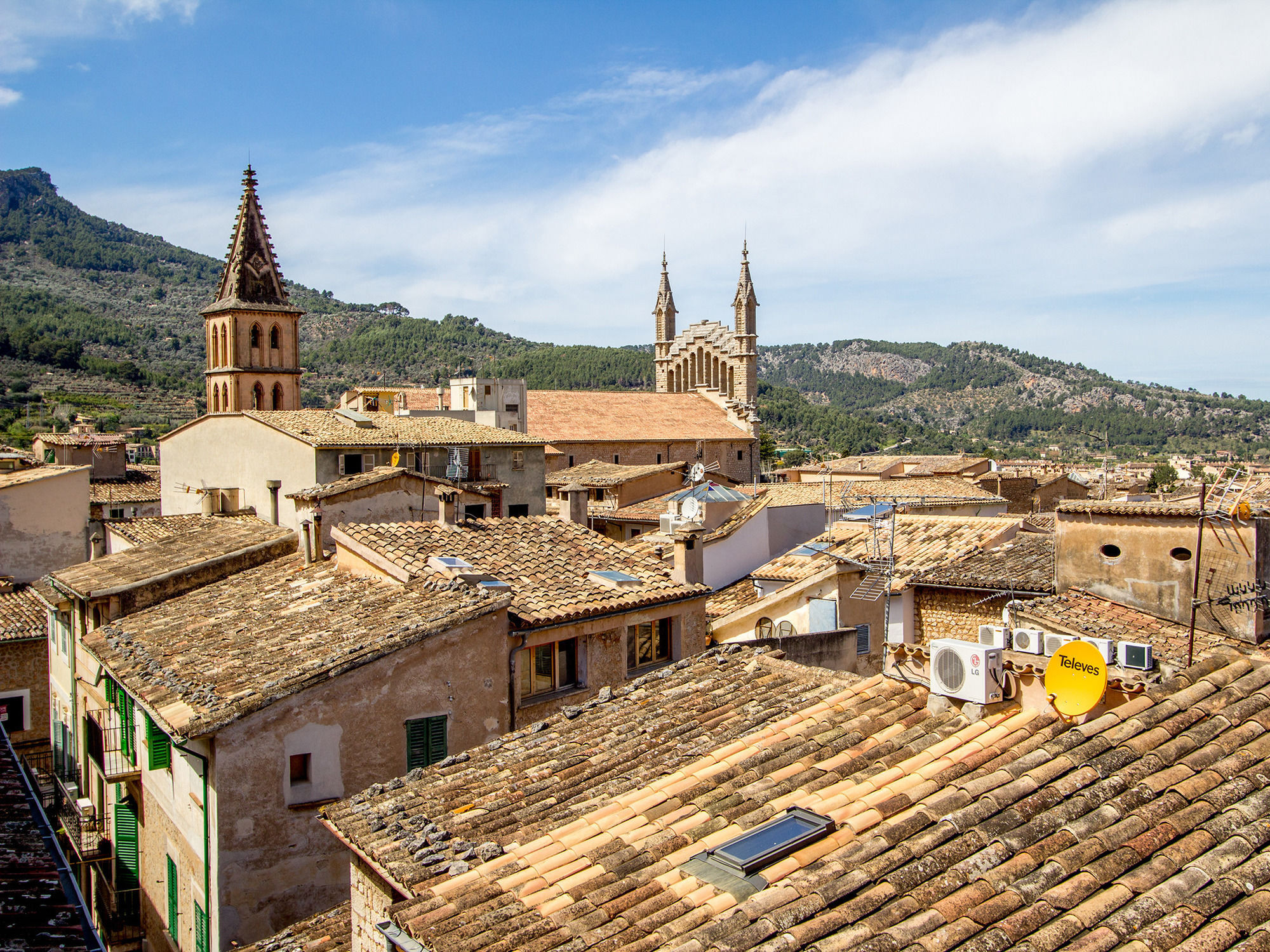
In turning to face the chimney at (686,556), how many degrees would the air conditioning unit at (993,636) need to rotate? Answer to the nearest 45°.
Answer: approximately 90° to its right

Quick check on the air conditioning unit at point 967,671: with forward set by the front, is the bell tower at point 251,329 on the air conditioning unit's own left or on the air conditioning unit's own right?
on the air conditioning unit's own right

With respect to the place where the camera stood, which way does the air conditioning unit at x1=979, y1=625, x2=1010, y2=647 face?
facing the viewer and to the left of the viewer

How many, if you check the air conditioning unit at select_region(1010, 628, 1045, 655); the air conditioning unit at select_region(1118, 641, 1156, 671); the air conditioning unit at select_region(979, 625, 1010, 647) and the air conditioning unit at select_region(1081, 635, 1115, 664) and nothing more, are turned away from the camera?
0

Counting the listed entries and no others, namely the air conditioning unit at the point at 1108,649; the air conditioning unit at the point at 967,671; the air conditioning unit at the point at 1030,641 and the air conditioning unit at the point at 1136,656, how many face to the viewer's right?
0

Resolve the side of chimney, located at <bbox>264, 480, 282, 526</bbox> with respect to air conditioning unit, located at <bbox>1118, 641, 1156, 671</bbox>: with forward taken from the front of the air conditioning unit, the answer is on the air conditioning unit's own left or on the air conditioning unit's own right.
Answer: on the air conditioning unit's own right

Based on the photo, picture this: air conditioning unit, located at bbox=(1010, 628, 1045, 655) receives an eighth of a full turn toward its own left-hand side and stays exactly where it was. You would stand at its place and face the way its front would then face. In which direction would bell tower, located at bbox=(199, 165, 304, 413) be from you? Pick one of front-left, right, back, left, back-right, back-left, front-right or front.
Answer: back-right

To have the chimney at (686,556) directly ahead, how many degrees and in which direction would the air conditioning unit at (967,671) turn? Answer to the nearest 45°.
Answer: approximately 90° to its right

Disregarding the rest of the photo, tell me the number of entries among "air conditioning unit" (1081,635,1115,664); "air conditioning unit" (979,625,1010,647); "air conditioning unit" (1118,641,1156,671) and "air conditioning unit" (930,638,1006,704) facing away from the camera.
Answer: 0

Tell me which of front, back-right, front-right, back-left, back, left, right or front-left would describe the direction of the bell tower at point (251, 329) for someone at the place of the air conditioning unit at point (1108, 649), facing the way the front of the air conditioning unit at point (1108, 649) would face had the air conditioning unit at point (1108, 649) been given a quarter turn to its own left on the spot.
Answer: back

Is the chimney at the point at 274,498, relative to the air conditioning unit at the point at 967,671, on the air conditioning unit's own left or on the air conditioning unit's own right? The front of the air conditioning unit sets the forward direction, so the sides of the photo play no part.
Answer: on the air conditioning unit's own right

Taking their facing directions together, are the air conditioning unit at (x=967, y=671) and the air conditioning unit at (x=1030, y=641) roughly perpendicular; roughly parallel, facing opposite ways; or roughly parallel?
roughly parallel

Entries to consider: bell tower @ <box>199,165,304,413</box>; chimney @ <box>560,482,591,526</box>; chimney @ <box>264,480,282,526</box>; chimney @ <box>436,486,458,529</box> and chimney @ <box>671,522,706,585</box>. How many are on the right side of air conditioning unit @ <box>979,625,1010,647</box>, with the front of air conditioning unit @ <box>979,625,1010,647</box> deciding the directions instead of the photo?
5

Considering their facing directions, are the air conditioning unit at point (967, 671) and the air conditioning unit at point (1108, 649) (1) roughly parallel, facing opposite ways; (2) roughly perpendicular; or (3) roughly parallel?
roughly parallel

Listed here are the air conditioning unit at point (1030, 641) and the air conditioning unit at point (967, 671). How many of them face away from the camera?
0

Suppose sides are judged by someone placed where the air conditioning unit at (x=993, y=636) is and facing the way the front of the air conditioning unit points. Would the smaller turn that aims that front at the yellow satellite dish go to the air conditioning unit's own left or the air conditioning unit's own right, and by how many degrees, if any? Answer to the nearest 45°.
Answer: approximately 45° to the air conditioning unit's own left

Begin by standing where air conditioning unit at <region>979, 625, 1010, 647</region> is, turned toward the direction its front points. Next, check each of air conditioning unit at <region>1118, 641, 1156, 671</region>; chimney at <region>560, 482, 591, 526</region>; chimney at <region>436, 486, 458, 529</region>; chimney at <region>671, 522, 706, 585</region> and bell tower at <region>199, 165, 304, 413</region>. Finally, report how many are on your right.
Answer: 4
